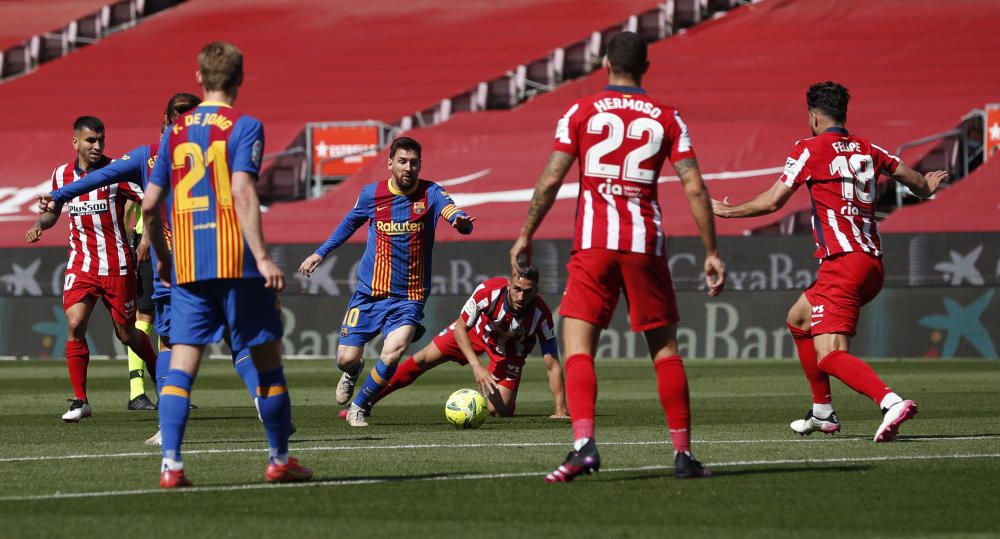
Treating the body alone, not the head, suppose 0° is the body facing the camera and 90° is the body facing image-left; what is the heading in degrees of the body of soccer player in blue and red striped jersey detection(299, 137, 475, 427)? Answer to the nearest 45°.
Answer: approximately 0°

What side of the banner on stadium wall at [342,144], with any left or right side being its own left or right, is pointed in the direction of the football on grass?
front

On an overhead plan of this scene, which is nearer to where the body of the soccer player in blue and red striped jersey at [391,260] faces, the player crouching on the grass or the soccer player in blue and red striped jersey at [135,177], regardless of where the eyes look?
the soccer player in blue and red striped jersey

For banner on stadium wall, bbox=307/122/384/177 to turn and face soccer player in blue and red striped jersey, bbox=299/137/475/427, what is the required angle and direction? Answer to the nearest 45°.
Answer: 0° — it already faces them

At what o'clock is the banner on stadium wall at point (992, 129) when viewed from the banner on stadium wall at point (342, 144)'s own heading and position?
the banner on stadium wall at point (992, 129) is roughly at 10 o'clock from the banner on stadium wall at point (342, 144).

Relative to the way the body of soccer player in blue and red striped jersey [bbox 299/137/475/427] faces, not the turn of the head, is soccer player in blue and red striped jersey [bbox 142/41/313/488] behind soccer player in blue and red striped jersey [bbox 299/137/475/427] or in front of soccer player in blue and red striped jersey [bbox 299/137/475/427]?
in front

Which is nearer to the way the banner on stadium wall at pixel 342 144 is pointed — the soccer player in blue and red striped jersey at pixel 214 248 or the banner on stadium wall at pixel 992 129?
the soccer player in blue and red striped jersey

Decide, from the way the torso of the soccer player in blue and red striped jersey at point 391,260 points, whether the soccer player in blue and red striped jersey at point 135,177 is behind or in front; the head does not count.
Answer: in front

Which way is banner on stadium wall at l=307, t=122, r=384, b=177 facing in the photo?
toward the camera

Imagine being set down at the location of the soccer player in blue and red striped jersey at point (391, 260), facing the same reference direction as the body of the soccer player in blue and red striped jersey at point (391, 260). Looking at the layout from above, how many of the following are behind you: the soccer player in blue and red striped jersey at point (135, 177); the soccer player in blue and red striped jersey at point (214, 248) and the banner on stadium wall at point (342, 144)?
1

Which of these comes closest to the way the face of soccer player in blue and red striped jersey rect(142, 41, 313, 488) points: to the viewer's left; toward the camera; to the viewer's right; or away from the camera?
away from the camera

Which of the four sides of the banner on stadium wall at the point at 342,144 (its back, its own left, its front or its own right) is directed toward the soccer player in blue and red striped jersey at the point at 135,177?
front
